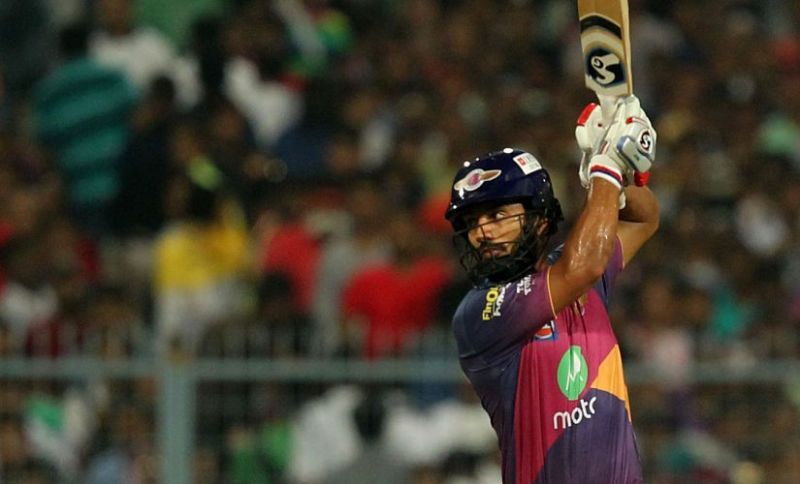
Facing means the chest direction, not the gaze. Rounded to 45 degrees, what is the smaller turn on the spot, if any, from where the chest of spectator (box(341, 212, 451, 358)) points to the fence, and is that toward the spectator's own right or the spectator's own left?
0° — they already face it

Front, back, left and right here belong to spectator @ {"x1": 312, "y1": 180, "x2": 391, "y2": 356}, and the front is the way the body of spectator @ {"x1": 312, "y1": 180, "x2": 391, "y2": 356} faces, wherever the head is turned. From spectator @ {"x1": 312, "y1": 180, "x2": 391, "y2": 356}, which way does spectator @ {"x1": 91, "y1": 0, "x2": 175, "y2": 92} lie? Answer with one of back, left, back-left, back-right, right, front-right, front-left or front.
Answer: back-right

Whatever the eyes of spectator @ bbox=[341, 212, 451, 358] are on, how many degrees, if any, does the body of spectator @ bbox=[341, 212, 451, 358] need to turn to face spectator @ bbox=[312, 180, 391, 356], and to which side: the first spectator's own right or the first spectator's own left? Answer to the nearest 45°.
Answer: approximately 135° to the first spectator's own right

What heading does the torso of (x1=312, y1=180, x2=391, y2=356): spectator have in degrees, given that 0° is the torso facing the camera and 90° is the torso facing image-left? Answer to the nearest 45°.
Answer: approximately 0°

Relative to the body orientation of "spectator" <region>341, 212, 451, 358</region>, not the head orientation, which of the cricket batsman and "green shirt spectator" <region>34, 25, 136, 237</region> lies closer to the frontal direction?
the cricket batsman

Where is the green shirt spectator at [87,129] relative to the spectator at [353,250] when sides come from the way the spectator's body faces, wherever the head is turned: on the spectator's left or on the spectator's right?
on the spectator's right

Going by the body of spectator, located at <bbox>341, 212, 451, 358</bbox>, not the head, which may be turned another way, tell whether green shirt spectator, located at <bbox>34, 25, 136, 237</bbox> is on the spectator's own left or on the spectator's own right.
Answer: on the spectator's own right

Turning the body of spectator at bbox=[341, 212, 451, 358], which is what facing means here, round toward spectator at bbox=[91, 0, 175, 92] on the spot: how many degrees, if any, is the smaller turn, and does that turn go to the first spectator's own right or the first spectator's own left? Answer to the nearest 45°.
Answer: approximately 135° to the first spectator's own right

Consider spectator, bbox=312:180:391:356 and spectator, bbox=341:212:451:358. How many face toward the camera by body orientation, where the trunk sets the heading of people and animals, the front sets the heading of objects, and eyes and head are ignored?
2

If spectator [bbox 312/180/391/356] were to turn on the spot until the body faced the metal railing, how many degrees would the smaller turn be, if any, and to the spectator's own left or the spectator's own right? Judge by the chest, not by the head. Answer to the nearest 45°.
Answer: approximately 45° to the spectator's own right

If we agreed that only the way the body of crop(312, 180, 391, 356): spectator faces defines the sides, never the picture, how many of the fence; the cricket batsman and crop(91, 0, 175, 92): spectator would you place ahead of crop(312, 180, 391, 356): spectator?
2

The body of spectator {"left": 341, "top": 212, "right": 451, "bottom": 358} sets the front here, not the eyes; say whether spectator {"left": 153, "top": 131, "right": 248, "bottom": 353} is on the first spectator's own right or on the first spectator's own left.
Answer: on the first spectator's own right
